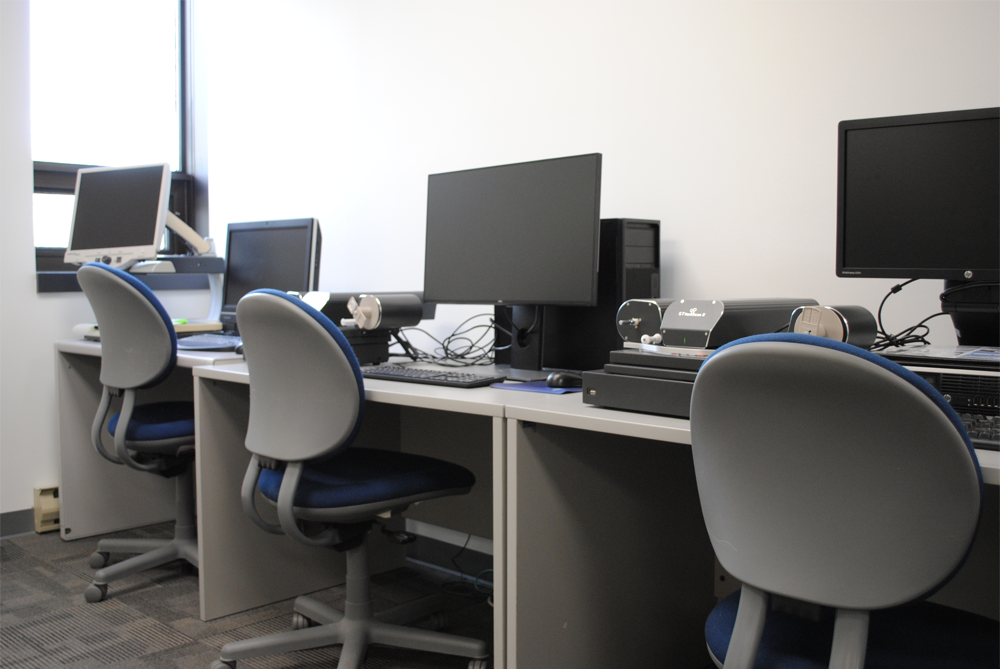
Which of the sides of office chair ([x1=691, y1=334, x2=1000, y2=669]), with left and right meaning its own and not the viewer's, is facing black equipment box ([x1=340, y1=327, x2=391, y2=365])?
left

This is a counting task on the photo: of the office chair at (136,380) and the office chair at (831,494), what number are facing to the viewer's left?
0

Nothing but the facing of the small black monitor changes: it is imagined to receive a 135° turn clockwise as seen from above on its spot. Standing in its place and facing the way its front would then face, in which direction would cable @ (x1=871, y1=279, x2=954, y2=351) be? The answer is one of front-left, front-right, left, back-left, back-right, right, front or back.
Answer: back-right

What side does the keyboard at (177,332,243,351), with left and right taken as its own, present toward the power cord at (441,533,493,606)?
left

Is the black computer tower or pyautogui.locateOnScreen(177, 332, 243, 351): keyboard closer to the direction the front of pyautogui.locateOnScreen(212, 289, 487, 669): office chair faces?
the black computer tower

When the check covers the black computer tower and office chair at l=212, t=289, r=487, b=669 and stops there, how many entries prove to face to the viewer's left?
0

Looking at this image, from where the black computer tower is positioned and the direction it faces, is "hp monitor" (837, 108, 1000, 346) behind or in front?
in front

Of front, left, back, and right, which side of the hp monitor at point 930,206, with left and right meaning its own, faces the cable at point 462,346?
right

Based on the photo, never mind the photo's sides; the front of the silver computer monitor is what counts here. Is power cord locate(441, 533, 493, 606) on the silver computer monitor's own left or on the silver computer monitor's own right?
on the silver computer monitor's own left

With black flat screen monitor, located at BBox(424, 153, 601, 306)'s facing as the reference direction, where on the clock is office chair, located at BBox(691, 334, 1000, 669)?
The office chair is roughly at 10 o'clock from the black flat screen monitor.

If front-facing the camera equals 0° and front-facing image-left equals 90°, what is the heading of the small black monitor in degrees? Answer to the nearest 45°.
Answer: approximately 45°

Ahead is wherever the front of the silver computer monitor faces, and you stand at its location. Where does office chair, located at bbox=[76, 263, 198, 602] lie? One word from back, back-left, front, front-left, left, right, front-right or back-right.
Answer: front-left

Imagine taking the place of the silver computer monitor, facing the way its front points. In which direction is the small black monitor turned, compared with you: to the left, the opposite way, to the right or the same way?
the same way

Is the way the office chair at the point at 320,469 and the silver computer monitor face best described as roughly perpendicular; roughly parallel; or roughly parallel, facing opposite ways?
roughly parallel, facing opposite ways
